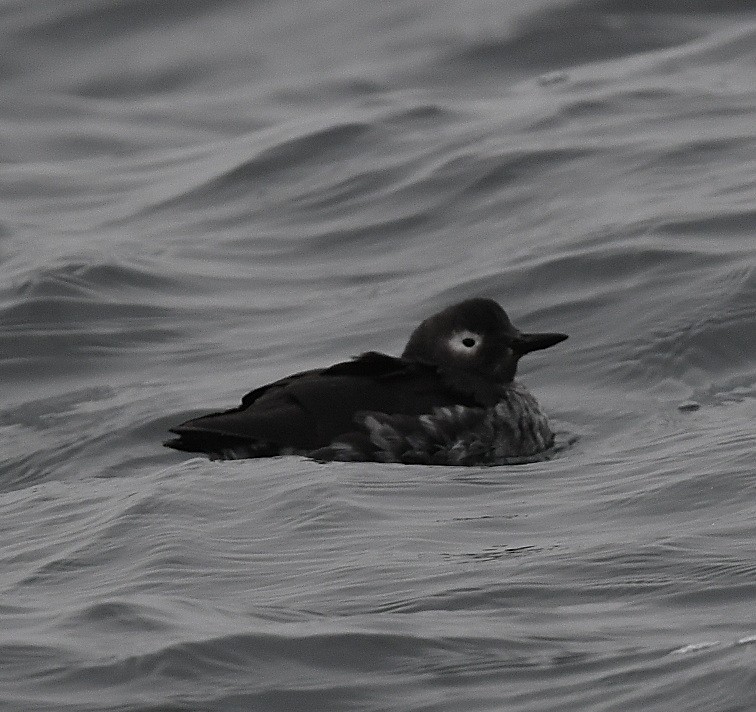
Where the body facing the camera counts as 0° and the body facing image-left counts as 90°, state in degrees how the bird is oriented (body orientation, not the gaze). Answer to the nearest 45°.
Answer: approximately 270°
